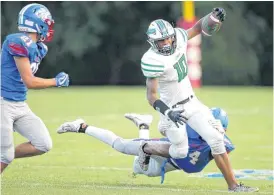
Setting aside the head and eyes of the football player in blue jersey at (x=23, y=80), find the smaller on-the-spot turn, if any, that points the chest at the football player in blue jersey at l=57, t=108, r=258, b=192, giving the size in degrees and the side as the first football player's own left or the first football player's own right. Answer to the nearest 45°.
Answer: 0° — they already face them

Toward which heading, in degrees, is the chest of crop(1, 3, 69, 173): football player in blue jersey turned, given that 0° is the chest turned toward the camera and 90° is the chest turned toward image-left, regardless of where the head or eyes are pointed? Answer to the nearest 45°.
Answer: approximately 270°

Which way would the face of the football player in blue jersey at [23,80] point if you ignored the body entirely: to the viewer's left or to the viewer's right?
to the viewer's right
